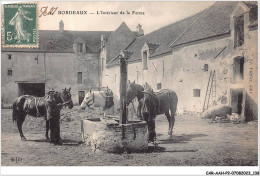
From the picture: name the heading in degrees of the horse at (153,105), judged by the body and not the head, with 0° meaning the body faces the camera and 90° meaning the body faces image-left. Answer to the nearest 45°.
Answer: approximately 45°

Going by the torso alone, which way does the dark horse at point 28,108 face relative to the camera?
to the viewer's right

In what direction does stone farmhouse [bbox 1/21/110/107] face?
toward the camera

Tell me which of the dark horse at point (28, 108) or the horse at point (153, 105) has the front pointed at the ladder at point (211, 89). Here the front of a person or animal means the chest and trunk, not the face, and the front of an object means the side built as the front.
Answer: the dark horse

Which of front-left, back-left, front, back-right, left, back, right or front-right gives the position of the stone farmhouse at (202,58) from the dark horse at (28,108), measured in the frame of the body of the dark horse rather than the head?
front

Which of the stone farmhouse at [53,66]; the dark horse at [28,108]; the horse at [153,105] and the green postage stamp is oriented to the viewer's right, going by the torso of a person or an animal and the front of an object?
the dark horse
